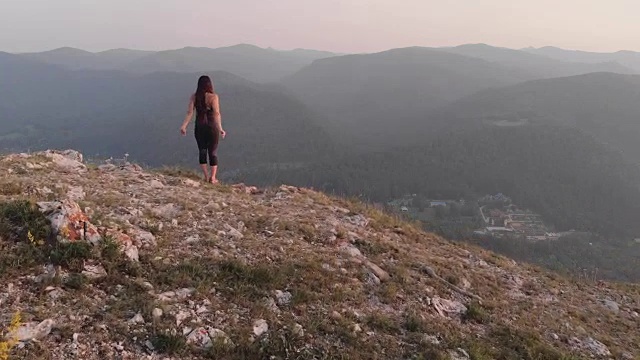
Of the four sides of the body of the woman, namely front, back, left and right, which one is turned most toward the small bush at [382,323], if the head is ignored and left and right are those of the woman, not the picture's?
back

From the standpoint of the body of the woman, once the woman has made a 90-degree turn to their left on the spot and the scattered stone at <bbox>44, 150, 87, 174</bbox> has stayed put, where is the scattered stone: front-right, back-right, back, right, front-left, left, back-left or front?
front

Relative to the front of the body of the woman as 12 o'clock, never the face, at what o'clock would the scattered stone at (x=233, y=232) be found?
The scattered stone is roughly at 6 o'clock from the woman.

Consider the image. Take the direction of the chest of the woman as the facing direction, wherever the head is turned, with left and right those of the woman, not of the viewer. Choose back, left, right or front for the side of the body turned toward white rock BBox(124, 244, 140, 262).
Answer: back

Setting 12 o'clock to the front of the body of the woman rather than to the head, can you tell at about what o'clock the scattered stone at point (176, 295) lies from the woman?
The scattered stone is roughly at 6 o'clock from the woman.

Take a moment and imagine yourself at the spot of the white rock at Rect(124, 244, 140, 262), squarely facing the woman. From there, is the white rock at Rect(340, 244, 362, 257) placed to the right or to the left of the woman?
right

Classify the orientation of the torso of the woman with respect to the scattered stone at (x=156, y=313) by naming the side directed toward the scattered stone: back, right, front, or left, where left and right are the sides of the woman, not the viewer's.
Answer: back

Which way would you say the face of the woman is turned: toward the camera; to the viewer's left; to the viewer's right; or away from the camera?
away from the camera

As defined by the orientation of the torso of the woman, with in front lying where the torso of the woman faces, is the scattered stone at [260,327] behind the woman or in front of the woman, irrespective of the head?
behind

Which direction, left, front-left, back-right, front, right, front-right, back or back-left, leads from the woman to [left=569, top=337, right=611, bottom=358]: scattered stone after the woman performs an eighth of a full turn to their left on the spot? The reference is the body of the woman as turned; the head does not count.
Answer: back

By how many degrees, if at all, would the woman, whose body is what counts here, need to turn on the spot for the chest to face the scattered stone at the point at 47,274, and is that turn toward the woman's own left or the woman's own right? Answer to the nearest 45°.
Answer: approximately 180°

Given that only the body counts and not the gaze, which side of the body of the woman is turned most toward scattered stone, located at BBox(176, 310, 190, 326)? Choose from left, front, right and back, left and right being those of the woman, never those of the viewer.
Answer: back

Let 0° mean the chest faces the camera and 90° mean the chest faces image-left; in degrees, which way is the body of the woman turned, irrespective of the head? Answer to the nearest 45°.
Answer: approximately 180°
